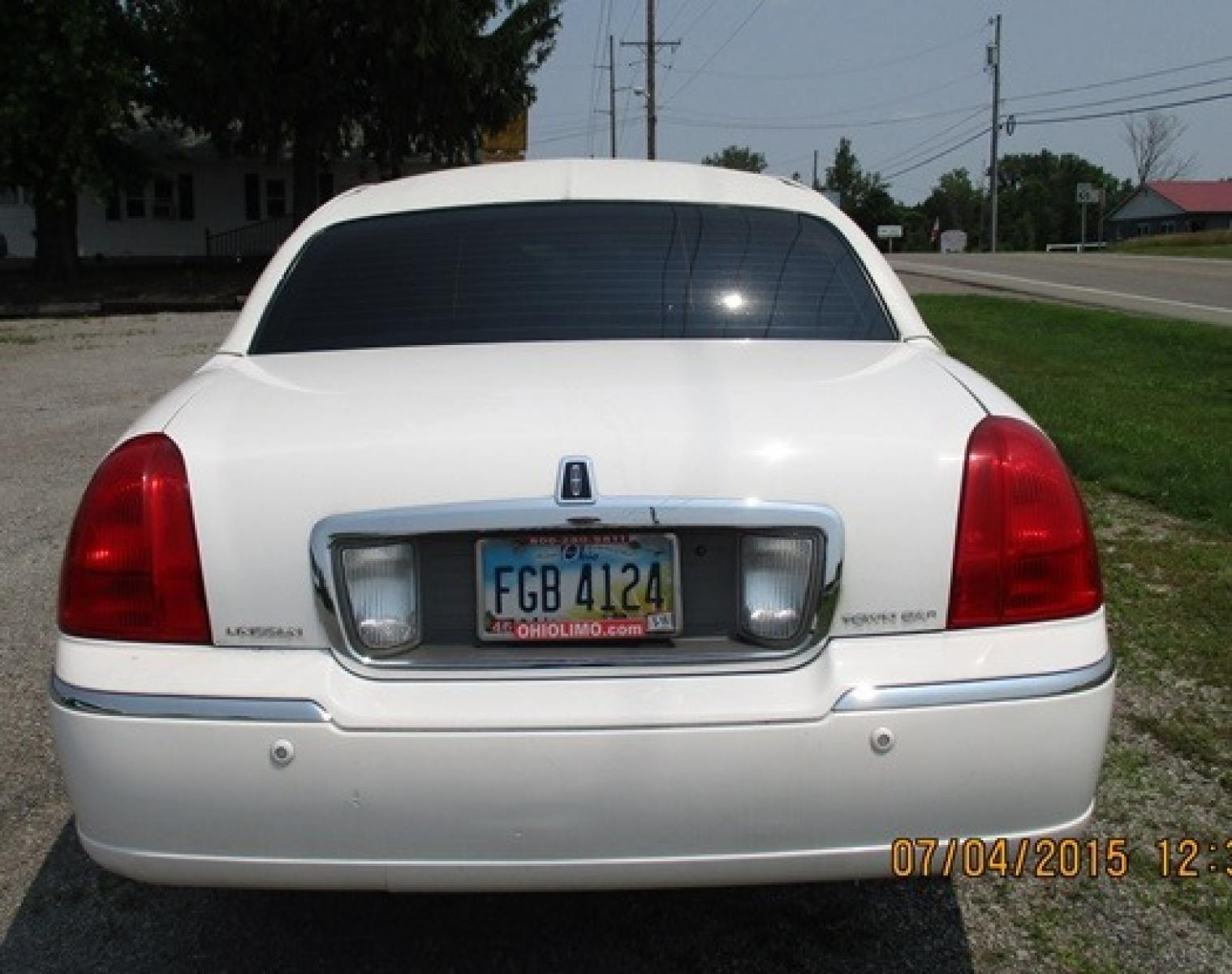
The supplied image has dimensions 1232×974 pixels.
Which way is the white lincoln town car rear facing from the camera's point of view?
away from the camera

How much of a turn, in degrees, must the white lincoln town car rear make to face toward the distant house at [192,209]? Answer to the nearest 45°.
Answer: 0° — it already faces it
